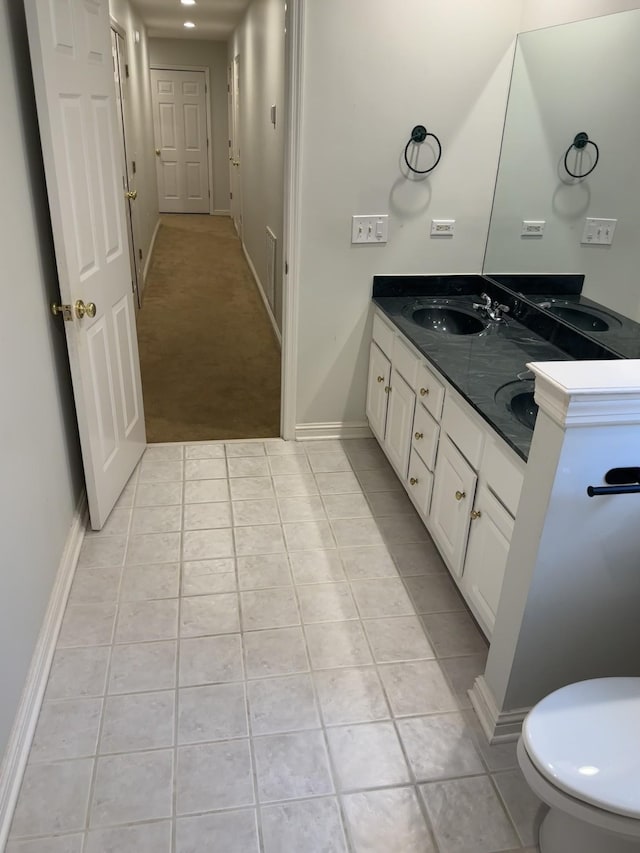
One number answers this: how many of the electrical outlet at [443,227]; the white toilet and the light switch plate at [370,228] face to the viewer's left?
1

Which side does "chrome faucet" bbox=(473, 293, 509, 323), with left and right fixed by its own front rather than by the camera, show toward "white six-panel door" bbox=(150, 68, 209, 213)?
right

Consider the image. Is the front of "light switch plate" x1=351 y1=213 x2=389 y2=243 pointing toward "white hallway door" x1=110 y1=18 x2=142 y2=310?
no

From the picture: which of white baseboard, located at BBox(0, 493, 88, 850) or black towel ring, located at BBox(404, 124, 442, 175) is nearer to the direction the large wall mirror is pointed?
the white baseboard

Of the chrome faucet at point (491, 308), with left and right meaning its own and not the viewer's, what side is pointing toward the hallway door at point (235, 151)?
right

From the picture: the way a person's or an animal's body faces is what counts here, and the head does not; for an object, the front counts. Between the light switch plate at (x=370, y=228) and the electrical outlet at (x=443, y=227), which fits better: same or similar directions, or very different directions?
same or similar directions

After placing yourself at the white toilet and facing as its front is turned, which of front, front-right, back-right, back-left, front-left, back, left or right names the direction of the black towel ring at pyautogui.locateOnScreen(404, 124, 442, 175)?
front-right

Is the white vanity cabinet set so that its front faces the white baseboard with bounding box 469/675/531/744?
no

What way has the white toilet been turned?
to the viewer's left

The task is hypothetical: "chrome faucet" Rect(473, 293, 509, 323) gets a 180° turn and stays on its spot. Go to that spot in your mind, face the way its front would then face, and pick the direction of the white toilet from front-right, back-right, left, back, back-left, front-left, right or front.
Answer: back-right

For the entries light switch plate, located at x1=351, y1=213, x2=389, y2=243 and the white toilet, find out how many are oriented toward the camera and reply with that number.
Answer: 1

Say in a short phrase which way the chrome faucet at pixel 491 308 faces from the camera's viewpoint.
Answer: facing the viewer and to the left of the viewer

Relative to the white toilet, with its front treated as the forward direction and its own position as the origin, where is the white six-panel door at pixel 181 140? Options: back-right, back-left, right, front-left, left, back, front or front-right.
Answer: front-right

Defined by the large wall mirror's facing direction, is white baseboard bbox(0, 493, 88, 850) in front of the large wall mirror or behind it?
in front

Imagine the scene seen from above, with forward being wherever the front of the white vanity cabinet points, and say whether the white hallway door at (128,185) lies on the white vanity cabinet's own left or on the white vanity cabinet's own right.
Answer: on the white vanity cabinet's own right

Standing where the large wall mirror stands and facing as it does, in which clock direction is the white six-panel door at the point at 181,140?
The white six-panel door is roughly at 3 o'clock from the large wall mirror.
